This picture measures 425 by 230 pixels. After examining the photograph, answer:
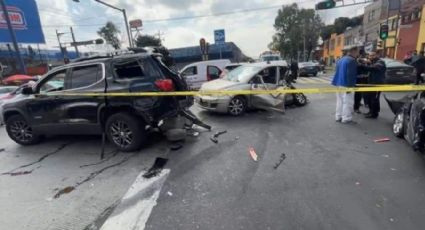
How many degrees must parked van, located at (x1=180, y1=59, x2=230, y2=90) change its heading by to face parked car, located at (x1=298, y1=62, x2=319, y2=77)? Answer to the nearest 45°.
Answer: approximately 135° to its right

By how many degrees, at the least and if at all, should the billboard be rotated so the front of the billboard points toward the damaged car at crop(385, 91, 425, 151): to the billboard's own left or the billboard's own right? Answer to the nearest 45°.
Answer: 0° — it already faces it

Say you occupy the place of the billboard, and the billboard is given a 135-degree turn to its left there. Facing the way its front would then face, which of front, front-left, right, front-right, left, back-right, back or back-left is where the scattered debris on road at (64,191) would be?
back-right

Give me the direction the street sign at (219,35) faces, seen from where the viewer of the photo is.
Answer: facing the viewer

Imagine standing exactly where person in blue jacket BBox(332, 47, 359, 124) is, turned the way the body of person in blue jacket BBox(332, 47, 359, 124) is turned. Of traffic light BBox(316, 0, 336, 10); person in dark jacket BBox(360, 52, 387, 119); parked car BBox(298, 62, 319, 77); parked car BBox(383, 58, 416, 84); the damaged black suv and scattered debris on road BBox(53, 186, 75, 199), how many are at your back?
2

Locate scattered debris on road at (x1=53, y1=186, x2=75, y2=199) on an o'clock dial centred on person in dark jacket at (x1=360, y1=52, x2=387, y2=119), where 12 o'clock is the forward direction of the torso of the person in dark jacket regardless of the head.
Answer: The scattered debris on road is roughly at 10 o'clock from the person in dark jacket.

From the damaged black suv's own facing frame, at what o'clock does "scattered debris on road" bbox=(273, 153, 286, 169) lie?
The scattered debris on road is roughly at 6 o'clock from the damaged black suv.

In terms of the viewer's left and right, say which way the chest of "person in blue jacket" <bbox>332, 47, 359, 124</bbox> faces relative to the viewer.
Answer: facing away from the viewer and to the right of the viewer

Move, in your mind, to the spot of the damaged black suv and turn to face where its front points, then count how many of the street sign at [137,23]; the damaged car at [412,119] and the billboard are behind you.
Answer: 1

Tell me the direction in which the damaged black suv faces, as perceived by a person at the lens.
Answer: facing away from the viewer and to the left of the viewer

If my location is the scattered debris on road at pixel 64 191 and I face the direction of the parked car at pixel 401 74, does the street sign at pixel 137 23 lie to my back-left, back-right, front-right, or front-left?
front-left

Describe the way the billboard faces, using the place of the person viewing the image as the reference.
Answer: facing the viewer

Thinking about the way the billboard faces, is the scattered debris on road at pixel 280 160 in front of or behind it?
in front

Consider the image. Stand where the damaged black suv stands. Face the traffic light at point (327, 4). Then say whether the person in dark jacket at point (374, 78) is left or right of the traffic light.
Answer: right

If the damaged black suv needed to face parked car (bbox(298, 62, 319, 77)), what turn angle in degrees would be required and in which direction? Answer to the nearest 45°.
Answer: approximately 90° to its right
